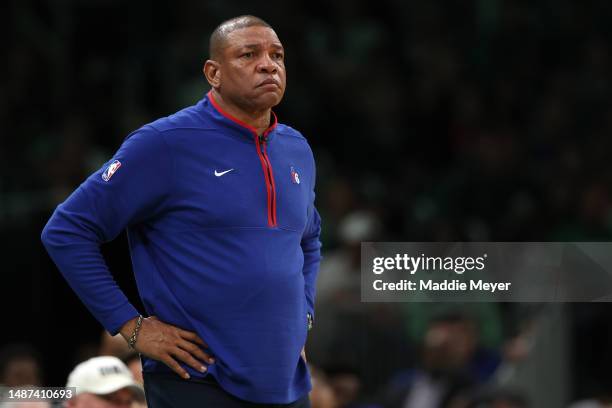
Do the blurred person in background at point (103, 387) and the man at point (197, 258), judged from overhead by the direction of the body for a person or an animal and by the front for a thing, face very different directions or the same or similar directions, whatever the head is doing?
same or similar directions

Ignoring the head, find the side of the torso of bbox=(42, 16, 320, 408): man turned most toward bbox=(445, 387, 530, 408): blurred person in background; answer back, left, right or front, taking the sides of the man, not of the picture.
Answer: left

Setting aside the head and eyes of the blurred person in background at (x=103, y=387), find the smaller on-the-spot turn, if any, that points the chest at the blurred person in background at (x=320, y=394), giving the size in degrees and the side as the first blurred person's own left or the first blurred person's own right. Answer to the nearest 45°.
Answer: approximately 90° to the first blurred person's own left

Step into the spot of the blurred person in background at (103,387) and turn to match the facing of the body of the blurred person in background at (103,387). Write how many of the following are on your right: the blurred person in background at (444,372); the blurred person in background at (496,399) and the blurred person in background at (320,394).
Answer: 0

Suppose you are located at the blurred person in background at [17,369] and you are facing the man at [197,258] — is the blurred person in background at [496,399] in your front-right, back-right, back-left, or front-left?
front-left

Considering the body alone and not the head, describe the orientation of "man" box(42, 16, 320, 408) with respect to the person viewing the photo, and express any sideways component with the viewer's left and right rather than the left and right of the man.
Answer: facing the viewer and to the right of the viewer

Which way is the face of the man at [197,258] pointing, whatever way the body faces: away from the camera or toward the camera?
toward the camera

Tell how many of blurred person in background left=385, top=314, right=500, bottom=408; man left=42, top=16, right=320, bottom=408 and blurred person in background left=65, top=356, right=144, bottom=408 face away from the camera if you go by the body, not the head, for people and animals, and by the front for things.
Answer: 0

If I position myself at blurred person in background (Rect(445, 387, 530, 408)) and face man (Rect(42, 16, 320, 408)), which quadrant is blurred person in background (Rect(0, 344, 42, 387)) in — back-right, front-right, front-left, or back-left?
front-right

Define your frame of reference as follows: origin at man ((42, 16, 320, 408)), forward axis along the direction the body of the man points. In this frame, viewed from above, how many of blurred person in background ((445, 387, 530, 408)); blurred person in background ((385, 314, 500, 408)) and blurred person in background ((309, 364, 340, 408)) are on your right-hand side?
0

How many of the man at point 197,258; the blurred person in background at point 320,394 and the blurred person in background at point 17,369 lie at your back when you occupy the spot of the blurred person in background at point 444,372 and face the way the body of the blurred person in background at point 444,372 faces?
0

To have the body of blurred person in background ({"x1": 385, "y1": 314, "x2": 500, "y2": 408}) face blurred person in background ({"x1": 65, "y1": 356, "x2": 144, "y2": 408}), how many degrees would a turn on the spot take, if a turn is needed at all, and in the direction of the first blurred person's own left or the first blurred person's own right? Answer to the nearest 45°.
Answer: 0° — they already face them

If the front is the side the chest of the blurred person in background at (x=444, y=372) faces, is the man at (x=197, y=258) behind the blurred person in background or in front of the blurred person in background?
in front

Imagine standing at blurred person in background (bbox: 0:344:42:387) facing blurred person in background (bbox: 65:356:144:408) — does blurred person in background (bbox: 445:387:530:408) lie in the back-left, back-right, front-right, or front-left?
front-left

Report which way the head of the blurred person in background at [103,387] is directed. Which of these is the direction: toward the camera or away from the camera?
toward the camera

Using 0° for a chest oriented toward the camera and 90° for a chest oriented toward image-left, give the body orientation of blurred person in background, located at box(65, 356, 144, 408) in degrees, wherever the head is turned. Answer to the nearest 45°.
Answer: approximately 315°
